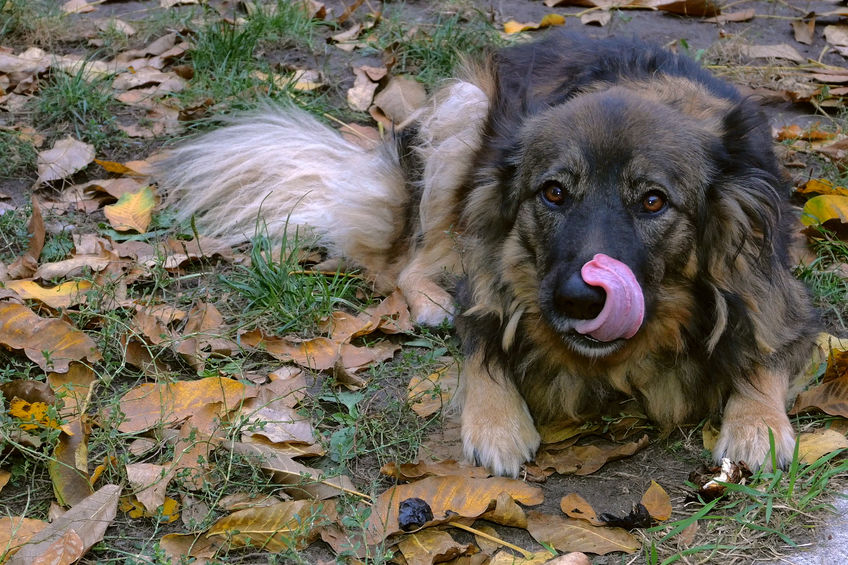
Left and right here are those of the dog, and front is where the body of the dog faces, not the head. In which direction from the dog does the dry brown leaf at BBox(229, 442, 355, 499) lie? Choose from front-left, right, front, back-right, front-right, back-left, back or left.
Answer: front-right

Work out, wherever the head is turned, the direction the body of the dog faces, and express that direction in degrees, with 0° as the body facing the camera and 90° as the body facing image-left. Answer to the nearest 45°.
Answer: approximately 0°

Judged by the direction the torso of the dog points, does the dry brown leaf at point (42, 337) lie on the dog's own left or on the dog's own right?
on the dog's own right

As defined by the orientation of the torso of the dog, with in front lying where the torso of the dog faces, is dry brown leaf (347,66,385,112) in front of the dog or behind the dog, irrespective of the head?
behind

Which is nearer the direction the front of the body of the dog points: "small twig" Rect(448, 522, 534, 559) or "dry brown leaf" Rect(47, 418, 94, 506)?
the small twig

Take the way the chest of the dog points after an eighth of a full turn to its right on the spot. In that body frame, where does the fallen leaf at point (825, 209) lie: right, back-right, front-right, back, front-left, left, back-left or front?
back

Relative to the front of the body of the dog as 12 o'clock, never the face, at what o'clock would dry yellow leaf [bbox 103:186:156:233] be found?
The dry yellow leaf is roughly at 4 o'clock from the dog.

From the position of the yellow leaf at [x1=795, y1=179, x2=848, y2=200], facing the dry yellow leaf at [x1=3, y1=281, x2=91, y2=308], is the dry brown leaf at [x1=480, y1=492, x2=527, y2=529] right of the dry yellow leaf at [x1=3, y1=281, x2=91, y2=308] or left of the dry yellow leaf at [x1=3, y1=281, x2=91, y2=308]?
left

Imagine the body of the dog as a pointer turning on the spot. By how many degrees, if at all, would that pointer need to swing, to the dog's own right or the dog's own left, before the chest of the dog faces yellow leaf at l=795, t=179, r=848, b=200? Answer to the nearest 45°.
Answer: approximately 135° to the dog's own left

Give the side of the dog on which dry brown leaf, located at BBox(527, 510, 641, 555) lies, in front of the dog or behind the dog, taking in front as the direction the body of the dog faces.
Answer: in front

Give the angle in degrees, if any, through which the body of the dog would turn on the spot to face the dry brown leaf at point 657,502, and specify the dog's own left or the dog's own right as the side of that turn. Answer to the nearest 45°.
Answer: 0° — it already faces it

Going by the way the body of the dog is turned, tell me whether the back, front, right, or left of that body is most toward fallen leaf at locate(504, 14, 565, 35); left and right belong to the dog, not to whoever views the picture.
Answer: back

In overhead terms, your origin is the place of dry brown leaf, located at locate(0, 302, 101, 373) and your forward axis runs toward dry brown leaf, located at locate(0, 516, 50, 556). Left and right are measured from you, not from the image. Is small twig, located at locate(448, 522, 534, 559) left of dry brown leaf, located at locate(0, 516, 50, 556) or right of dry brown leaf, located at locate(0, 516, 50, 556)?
left

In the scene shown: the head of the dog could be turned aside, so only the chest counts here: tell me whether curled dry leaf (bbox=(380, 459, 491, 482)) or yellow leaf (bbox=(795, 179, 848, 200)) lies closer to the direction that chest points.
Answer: the curled dry leaf

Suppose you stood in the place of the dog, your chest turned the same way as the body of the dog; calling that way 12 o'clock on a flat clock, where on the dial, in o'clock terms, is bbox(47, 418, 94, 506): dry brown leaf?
The dry brown leaf is roughly at 2 o'clock from the dog.

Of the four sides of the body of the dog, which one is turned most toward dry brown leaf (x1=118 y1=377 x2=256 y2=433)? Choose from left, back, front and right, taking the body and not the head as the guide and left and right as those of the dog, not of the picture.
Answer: right

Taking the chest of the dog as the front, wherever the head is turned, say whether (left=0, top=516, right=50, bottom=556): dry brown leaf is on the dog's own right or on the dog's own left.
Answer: on the dog's own right

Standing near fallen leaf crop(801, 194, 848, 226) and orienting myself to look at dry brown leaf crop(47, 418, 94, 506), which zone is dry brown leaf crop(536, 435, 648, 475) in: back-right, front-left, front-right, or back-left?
front-left

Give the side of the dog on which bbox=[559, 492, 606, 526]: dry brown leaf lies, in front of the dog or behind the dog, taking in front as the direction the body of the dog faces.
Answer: in front

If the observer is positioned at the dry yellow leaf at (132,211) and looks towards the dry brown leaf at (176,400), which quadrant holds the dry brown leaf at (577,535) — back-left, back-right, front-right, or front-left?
front-left

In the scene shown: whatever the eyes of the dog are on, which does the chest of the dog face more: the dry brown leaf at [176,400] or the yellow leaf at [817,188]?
the dry brown leaf
